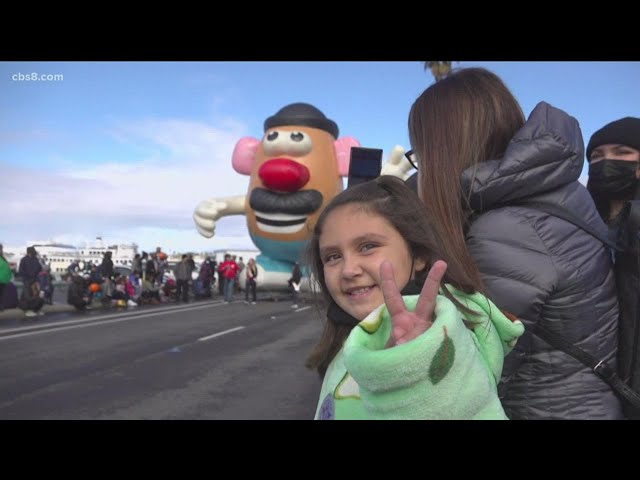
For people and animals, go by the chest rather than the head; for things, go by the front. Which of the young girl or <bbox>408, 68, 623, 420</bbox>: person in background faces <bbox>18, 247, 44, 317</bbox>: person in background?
<bbox>408, 68, 623, 420</bbox>: person in background

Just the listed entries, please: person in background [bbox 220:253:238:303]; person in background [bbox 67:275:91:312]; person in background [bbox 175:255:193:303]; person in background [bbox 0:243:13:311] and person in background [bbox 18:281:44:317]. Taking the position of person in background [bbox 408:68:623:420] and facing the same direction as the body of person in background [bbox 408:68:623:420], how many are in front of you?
5

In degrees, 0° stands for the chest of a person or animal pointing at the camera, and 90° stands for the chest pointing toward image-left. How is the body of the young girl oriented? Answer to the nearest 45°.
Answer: approximately 45°

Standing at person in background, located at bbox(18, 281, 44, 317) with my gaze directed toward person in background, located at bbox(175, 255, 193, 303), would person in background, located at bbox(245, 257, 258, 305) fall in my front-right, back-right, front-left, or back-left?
front-right

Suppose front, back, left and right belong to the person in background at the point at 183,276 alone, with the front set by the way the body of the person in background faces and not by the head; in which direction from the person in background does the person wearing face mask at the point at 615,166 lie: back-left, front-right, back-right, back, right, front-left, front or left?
front

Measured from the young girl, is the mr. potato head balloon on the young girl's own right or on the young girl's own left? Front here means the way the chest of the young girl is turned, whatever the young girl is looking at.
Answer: on the young girl's own right

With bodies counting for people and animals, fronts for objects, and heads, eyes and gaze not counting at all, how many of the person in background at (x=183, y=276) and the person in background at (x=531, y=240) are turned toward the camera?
1

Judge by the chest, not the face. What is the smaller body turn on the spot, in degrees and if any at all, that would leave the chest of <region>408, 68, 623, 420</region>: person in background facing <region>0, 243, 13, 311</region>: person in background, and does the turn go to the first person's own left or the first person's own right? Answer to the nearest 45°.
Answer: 0° — they already face them

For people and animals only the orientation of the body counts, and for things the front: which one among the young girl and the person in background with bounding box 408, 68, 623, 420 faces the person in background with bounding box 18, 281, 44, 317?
the person in background with bounding box 408, 68, 623, 420

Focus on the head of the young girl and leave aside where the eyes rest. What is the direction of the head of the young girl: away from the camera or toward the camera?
toward the camera

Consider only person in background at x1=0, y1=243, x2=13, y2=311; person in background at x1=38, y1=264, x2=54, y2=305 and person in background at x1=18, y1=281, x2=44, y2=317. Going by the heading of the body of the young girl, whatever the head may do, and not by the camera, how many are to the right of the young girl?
3

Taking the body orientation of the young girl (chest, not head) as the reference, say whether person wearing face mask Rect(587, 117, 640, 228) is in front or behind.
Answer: behind

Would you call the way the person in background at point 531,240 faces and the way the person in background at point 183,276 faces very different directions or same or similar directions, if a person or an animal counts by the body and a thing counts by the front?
very different directions

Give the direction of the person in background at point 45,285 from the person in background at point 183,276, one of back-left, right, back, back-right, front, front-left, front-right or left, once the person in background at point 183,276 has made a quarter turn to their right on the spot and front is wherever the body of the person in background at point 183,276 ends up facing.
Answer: front-left

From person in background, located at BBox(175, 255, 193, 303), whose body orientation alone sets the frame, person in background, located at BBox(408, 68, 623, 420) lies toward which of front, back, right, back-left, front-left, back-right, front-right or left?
front

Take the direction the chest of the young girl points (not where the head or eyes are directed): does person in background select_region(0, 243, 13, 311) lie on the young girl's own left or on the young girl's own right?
on the young girl's own right

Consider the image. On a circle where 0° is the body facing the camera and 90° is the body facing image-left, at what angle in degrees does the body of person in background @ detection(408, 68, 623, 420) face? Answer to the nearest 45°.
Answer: approximately 135°

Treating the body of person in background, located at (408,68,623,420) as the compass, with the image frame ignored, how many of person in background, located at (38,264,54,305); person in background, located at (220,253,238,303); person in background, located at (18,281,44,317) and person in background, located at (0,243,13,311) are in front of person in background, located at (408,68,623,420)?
4

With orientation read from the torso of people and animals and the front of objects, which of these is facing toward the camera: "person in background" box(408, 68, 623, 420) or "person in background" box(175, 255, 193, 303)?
"person in background" box(175, 255, 193, 303)
